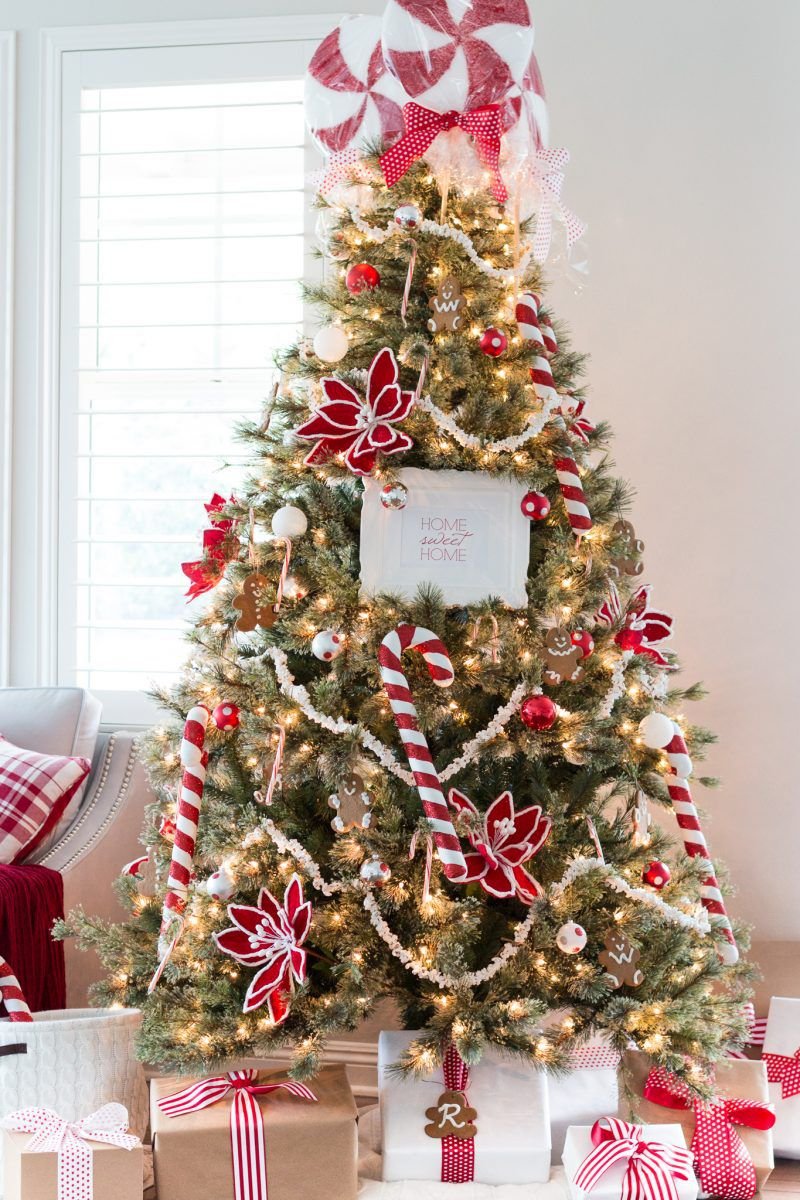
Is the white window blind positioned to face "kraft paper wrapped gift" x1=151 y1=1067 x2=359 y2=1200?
yes

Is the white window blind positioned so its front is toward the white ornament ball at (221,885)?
yes

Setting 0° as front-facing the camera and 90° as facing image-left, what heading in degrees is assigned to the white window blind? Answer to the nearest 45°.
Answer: approximately 0°

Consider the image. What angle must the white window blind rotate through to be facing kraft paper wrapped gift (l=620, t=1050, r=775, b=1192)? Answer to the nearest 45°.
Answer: approximately 45° to its left

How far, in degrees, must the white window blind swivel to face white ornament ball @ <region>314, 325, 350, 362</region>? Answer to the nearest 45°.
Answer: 0° — it already faces it
